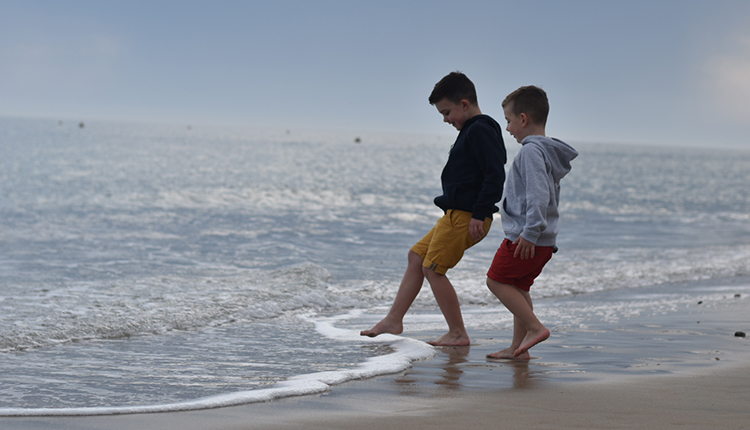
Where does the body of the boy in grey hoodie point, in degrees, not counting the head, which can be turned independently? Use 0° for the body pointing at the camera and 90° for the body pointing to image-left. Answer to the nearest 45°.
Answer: approximately 90°

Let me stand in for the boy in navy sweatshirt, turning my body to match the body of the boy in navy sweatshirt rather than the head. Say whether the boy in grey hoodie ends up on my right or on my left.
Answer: on my left

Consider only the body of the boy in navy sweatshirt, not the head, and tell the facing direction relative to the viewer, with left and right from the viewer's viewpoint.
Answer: facing to the left of the viewer

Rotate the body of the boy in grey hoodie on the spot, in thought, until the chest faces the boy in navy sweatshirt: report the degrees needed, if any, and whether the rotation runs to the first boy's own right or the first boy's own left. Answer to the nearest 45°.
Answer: approximately 45° to the first boy's own right

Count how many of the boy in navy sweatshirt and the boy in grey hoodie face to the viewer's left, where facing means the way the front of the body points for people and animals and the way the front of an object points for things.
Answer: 2
